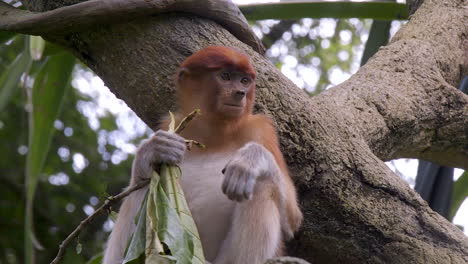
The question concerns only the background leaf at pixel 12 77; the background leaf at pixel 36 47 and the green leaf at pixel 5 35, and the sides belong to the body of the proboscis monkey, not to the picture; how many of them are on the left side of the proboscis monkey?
0

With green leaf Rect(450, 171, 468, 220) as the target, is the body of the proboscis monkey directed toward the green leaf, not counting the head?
no

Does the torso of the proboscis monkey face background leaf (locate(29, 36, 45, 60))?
no

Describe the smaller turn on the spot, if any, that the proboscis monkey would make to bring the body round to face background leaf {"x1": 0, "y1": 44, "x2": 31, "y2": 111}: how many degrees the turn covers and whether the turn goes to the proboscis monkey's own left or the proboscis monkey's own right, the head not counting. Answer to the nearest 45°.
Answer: approximately 135° to the proboscis monkey's own right

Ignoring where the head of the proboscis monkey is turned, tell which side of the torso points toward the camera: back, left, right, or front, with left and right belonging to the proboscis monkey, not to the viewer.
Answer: front
